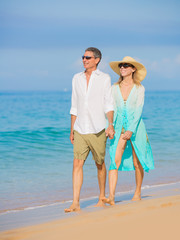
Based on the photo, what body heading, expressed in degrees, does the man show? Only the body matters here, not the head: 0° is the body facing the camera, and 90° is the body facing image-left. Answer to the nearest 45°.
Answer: approximately 45°

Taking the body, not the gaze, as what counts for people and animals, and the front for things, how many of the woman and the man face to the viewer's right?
0

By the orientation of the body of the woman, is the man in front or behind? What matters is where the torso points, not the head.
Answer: in front

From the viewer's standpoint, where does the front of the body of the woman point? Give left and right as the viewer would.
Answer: facing the viewer and to the left of the viewer

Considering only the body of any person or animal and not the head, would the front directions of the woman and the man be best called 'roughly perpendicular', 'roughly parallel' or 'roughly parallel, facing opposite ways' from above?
roughly parallel

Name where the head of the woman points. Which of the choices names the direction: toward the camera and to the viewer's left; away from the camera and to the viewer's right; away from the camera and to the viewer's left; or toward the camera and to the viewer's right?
toward the camera and to the viewer's left

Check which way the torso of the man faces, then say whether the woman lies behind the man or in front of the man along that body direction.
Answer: behind
